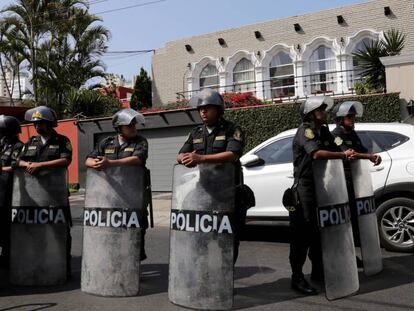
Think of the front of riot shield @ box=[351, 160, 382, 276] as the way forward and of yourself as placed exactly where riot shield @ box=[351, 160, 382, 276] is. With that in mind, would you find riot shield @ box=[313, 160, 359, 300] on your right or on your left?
on your right

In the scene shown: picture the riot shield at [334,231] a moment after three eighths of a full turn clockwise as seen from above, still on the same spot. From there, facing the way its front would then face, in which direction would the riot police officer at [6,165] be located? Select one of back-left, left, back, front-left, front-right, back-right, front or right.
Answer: front

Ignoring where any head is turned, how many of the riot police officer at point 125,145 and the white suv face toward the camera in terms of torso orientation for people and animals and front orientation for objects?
1

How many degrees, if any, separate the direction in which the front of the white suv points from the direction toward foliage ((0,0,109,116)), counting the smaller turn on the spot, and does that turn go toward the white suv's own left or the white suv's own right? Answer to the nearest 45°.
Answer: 0° — it already faces it

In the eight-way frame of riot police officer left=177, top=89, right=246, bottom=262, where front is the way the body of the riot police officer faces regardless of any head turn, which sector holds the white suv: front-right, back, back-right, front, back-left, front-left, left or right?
back

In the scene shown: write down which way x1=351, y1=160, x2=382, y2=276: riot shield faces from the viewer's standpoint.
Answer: facing the viewer and to the right of the viewer

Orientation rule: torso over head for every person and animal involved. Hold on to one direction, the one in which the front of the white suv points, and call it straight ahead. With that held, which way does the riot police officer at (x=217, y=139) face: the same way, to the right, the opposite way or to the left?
to the left

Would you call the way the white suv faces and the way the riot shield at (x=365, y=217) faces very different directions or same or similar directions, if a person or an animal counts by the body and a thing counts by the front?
very different directions

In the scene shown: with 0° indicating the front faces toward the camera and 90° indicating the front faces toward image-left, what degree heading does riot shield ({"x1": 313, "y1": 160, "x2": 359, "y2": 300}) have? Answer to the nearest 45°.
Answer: approximately 315°

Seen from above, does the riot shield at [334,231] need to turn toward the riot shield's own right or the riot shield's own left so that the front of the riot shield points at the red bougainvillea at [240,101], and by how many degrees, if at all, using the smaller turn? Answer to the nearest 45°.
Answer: approximately 135° to the riot shield's own left

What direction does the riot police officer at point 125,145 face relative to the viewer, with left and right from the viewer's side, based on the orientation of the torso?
facing the viewer

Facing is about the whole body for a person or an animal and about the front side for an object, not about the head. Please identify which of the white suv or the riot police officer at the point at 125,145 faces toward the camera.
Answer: the riot police officer

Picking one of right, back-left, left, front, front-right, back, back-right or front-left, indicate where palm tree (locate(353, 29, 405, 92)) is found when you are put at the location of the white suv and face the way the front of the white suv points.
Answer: front-right

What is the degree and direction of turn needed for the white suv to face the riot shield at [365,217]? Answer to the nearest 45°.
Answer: approximately 135° to its left
